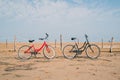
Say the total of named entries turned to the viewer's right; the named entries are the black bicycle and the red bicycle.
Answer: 2

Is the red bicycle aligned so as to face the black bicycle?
yes

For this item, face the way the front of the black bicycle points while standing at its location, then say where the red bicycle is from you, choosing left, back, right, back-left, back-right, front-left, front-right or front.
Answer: back

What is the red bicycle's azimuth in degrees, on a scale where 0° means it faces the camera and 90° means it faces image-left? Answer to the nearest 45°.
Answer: approximately 270°

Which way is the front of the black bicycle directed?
to the viewer's right
